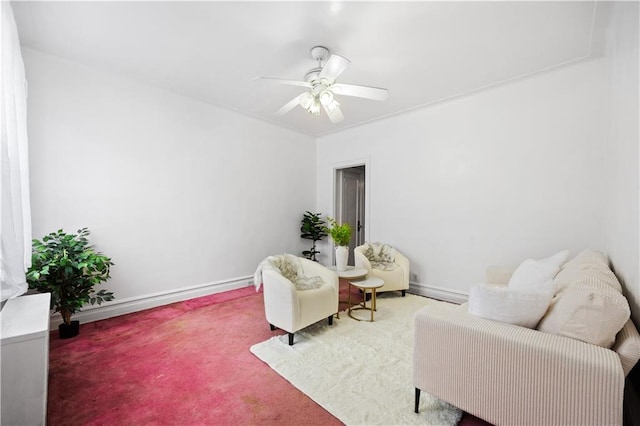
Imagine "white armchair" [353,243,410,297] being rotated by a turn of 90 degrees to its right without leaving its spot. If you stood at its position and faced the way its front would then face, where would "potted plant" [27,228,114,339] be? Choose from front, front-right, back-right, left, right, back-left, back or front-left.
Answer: left

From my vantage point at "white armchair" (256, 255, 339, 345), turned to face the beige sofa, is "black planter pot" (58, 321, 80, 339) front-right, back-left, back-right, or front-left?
back-right

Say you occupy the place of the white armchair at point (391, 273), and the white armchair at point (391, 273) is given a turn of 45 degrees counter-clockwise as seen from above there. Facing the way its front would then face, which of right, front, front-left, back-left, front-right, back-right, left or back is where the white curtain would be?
front-right

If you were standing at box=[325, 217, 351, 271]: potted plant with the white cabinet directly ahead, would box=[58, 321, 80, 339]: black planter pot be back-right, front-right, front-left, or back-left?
front-right

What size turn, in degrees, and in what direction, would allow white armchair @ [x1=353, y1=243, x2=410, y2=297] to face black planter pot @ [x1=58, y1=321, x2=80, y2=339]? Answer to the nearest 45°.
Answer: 0° — it already faces it

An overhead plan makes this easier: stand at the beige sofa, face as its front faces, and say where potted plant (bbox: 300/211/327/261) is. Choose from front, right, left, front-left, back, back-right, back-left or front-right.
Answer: front

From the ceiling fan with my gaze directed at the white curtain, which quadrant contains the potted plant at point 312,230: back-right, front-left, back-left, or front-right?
back-right

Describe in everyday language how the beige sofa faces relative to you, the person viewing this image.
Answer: facing away from the viewer and to the left of the viewer

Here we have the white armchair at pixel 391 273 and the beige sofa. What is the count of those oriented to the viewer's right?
0

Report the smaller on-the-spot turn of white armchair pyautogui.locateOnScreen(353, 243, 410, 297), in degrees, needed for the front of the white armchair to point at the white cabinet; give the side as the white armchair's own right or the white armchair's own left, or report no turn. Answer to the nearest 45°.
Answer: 0° — it already faces it

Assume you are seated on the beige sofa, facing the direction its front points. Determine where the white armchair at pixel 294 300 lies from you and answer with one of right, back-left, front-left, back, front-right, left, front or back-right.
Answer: front-left

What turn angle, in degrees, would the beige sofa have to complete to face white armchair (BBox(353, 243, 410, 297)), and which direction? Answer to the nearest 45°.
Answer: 0° — it already faces it
